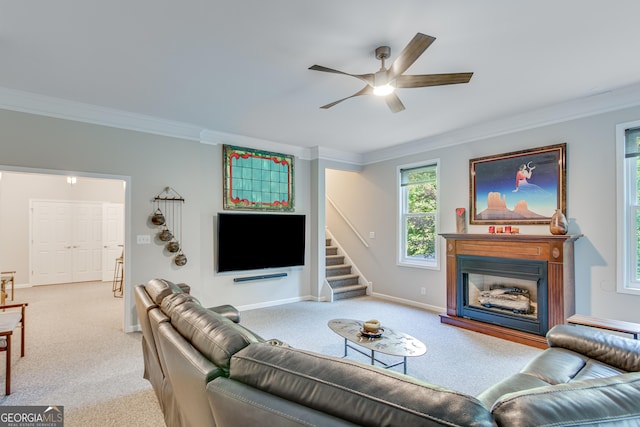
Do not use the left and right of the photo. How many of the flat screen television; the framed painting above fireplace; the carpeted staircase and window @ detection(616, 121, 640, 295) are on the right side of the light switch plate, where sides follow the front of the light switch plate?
0

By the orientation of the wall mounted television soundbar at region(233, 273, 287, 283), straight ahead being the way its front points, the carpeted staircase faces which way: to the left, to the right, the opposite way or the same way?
the same way

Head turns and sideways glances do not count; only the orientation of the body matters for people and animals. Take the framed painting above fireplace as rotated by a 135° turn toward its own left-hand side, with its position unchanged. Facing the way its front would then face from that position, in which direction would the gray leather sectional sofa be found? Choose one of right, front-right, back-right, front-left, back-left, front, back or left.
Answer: right

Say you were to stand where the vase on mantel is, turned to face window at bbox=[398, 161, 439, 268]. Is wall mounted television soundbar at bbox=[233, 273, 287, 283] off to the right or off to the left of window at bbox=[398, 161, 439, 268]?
left

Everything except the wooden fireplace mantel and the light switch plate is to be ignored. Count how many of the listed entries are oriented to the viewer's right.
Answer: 0

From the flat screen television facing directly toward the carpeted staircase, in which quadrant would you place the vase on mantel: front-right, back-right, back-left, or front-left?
front-right

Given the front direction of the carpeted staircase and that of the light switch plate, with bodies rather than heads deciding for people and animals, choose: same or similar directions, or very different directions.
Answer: same or similar directions

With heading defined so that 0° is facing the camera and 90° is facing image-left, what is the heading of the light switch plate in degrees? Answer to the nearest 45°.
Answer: approximately 0°

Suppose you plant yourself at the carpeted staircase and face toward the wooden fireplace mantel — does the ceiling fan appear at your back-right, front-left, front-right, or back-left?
front-right

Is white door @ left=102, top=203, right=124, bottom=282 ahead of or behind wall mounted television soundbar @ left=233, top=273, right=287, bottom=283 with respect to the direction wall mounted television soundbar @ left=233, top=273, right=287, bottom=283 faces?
behind

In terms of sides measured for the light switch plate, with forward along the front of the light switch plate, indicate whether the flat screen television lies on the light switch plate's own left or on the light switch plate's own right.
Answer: on the light switch plate's own left

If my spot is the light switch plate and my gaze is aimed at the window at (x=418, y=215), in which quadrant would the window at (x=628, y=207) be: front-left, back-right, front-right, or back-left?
front-right

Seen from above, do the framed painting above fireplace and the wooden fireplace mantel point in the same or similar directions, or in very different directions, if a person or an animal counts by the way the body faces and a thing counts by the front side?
same or similar directions

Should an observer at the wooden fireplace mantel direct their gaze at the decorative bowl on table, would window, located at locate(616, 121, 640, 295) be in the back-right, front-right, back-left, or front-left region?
back-left

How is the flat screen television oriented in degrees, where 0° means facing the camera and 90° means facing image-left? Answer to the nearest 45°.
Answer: approximately 315°

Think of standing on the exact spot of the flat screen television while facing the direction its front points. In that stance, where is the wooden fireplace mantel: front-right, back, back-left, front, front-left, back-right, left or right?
front

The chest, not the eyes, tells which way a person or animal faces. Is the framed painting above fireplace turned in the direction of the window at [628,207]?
no

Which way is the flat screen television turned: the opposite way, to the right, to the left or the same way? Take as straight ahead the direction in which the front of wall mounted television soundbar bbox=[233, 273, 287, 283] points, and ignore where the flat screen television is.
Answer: the same way

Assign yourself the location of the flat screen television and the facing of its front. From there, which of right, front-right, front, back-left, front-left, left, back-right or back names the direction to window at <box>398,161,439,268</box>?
front-left
